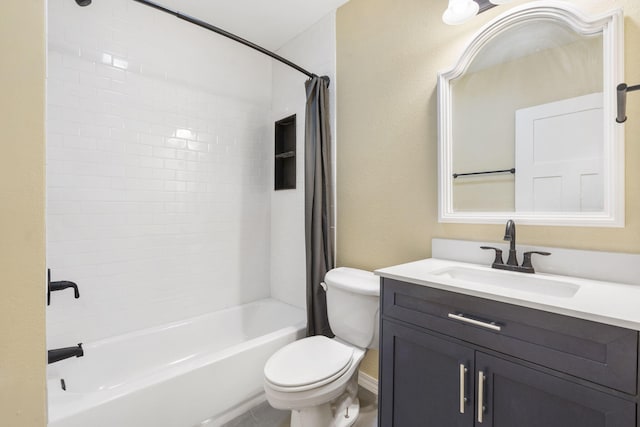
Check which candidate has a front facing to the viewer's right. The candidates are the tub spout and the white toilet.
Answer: the tub spout

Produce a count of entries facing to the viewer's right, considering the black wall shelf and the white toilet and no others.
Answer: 0

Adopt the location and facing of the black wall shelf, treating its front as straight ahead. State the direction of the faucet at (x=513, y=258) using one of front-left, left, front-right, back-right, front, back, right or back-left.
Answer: left

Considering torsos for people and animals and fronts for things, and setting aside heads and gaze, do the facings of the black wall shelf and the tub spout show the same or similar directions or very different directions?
very different directions

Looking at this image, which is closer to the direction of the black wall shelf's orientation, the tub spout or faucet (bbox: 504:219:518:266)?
the tub spout

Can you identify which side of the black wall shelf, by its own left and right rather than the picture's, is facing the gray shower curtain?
left

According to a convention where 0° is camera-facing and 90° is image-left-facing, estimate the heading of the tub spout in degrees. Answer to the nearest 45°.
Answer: approximately 270°

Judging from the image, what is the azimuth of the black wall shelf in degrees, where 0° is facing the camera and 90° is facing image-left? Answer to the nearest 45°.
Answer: approximately 45°

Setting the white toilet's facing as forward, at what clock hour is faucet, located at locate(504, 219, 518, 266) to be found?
The faucet is roughly at 8 o'clock from the white toilet.

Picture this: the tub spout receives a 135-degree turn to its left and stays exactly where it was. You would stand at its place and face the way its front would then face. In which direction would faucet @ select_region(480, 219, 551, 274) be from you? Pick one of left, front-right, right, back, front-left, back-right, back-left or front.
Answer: back

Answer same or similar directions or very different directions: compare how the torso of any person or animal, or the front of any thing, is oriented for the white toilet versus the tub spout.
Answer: very different directions
